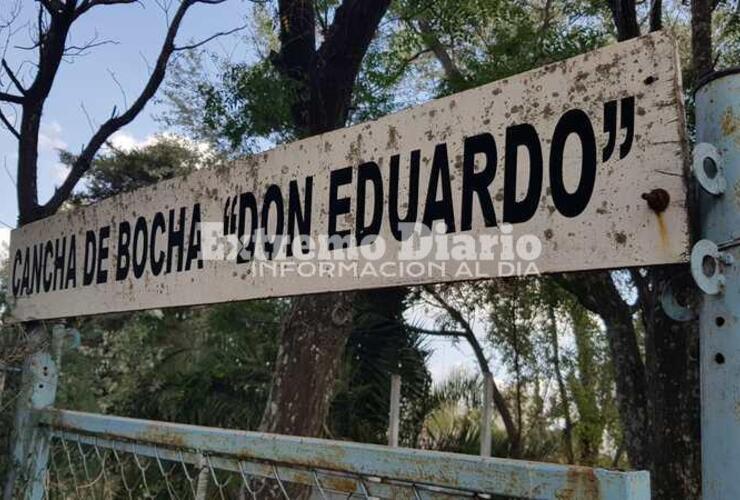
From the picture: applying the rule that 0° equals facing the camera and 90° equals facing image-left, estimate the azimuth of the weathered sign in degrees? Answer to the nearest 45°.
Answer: approximately 45°

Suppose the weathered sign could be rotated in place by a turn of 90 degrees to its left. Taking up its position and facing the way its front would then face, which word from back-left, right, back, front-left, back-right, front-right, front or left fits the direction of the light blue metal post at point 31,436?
back

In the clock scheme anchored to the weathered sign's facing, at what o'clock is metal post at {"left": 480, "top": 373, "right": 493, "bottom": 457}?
The metal post is roughly at 5 o'clock from the weathered sign.

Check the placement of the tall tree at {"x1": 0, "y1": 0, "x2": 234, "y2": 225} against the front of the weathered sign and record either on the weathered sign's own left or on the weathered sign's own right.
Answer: on the weathered sign's own right
